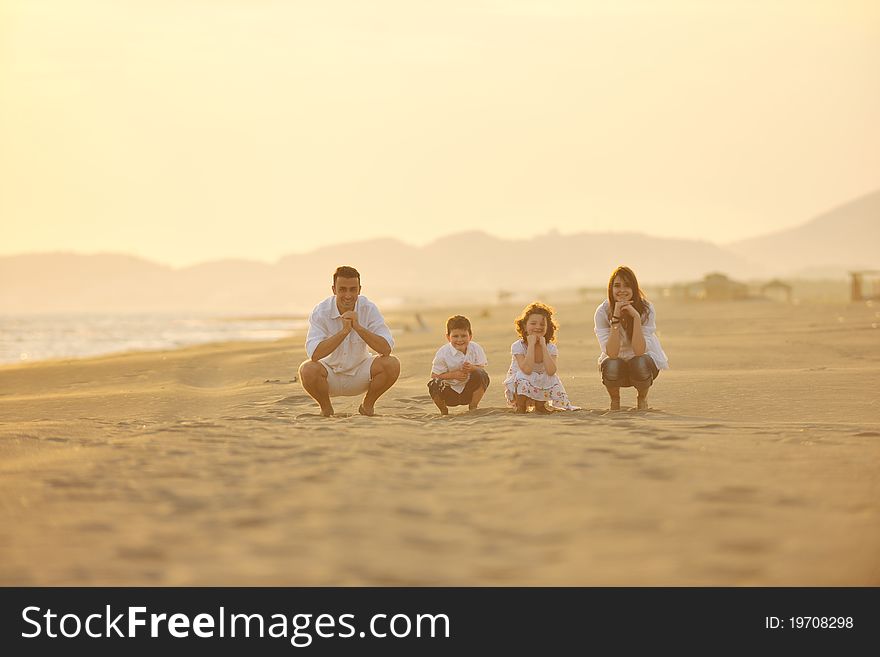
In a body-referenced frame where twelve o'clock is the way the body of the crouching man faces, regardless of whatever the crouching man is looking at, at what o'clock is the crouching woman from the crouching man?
The crouching woman is roughly at 9 o'clock from the crouching man.

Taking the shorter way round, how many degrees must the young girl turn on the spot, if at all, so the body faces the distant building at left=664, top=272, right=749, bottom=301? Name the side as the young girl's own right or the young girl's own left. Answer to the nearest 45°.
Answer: approximately 180°

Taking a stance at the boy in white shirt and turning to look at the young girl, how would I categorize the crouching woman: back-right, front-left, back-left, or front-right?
front-left

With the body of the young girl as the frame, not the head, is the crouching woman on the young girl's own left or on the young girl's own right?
on the young girl's own left

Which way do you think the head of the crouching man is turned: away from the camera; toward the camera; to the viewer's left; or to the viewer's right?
toward the camera

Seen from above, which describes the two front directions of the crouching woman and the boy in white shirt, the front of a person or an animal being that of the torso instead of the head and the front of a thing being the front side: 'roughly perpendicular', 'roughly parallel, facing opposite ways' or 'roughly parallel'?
roughly parallel

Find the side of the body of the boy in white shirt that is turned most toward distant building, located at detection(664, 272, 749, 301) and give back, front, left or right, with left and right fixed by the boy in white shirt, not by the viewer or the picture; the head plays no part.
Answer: back

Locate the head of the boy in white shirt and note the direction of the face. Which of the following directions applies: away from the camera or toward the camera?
toward the camera

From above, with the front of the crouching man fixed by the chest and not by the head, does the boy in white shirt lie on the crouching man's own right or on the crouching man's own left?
on the crouching man's own left

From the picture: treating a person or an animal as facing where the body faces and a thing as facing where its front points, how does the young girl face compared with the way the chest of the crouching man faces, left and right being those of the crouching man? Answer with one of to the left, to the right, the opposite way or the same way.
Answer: the same way

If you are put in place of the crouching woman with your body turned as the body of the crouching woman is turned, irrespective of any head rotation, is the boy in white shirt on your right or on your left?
on your right

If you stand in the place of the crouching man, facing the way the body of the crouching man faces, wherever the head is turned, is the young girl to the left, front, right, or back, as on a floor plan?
left

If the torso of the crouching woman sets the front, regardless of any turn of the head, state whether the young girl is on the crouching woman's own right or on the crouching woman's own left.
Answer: on the crouching woman's own right

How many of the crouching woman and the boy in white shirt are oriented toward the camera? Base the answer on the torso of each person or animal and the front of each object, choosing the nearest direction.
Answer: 2

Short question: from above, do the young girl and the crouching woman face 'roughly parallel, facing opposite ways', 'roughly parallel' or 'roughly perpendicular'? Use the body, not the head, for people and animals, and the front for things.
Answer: roughly parallel

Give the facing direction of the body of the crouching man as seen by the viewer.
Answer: toward the camera

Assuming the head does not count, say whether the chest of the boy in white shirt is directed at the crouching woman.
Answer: no

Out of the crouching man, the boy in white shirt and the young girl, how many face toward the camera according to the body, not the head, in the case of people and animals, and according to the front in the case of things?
3

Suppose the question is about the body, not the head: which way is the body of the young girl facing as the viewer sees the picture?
toward the camera

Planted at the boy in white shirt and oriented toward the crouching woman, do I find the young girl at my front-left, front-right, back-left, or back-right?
front-right

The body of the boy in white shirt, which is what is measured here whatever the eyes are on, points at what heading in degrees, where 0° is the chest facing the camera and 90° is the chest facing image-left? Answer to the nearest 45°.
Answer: approximately 0°

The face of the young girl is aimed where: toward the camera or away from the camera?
toward the camera
